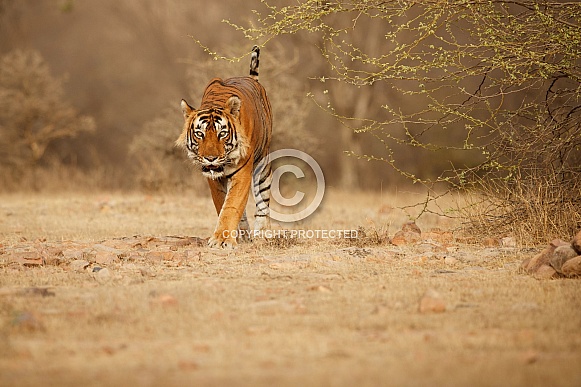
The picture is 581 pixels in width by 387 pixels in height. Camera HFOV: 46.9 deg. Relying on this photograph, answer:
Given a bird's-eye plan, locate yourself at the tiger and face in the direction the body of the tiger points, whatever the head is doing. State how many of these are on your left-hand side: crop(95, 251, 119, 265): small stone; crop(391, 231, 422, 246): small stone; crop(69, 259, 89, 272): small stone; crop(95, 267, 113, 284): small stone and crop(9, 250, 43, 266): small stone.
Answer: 1

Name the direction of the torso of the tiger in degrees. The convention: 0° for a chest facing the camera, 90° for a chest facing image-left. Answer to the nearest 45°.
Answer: approximately 0°

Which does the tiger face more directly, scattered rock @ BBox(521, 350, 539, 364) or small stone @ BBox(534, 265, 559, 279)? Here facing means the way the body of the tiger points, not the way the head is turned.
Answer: the scattered rock

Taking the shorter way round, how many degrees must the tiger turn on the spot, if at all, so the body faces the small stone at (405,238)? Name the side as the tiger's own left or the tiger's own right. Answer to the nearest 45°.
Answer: approximately 90° to the tiger's own left

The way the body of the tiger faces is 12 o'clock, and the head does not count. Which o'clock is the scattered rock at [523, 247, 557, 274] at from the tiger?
The scattered rock is roughly at 10 o'clock from the tiger.

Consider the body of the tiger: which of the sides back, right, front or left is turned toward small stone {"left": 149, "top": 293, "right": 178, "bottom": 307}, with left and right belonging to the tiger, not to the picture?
front

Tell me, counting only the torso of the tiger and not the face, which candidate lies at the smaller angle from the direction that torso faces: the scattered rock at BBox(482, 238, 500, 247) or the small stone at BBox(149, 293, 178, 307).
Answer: the small stone

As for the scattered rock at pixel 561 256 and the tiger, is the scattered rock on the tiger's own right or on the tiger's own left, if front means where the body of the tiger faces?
on the tiger's own left

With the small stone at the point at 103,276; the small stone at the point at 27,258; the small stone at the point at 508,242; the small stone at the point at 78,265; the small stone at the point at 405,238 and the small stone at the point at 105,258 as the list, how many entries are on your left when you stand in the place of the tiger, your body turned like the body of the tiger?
2

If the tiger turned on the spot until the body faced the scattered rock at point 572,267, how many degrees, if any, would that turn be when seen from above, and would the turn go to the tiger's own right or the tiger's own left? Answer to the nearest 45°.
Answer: approximately 45° to the tiger's own left

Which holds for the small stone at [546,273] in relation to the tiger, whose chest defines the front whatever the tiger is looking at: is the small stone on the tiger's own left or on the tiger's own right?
on the tiger's own left

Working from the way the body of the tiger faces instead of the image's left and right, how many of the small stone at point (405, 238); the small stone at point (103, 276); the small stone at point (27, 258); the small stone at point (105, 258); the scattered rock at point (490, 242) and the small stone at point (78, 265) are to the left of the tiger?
2

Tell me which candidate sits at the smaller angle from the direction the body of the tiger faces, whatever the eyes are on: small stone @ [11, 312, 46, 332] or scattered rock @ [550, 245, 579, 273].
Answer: the small stone

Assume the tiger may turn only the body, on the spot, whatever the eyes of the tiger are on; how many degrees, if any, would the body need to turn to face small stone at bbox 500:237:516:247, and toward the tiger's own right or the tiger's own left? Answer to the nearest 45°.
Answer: approximately 90° to the tiger's own left

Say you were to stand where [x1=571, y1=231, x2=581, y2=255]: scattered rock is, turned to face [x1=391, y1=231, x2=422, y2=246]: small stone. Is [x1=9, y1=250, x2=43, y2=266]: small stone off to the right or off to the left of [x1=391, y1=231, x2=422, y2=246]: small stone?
left
